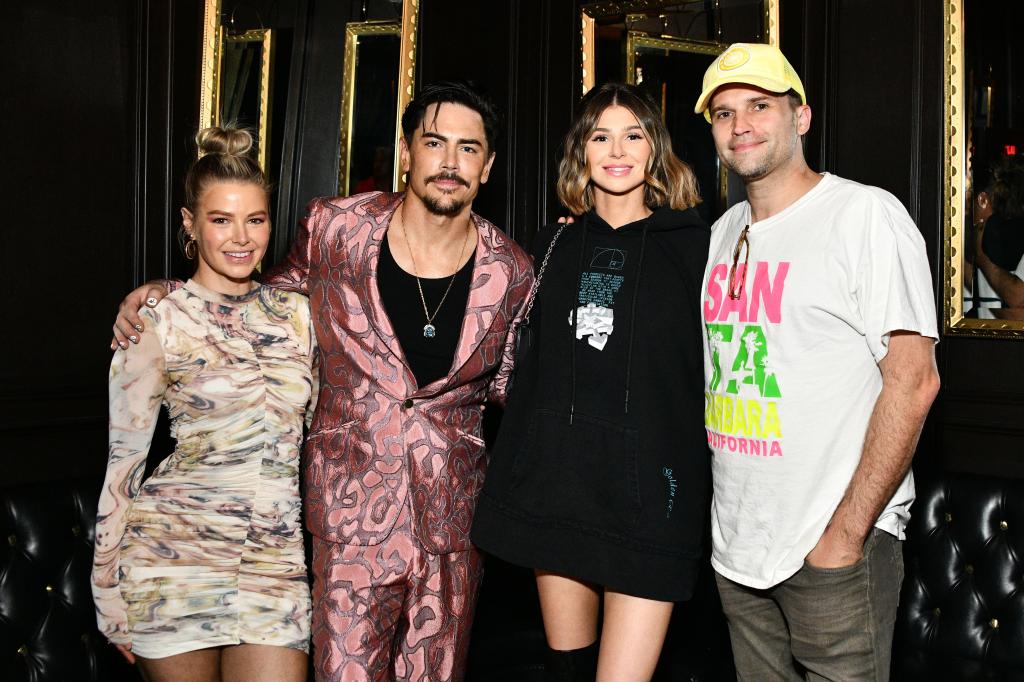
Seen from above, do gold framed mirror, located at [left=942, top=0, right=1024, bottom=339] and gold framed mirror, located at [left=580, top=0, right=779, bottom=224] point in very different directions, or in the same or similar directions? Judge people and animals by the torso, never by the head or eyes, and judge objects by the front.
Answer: same or similar directions

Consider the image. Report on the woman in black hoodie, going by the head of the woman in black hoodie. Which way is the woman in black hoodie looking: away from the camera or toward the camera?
toward the camera

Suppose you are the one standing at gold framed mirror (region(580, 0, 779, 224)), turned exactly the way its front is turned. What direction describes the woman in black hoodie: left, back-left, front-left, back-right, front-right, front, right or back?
front

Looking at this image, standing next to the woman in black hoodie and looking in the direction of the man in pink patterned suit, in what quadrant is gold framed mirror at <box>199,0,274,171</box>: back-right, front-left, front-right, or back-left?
front-right

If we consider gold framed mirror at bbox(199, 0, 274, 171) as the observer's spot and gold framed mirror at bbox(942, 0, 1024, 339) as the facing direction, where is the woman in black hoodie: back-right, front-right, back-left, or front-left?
front-right

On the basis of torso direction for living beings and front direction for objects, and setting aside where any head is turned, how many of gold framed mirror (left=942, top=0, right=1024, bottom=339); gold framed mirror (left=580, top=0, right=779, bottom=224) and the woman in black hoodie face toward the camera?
3

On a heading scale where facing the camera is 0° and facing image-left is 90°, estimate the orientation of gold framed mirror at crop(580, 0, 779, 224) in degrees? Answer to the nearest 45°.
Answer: approximately 0°

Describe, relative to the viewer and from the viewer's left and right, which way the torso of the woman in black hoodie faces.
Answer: facing the viewer
